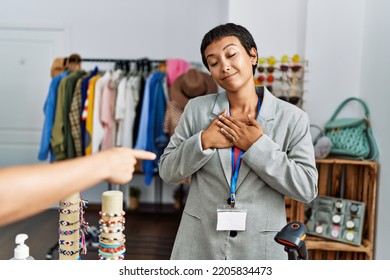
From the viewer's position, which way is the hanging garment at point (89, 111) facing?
facing to the left of the viewer

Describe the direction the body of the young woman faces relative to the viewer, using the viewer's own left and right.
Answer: facing the viewer

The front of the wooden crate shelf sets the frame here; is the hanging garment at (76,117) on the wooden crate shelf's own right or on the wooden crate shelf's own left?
on the wooden crate shelf's own right

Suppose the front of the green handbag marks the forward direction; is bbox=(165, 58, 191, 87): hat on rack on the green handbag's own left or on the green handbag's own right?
on the green handbag's own right

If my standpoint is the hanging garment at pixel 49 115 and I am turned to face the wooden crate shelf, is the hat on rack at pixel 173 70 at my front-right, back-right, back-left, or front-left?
front-left

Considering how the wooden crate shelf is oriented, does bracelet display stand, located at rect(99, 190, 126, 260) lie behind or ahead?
ahead

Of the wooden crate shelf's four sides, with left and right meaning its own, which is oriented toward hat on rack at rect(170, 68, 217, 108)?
right
